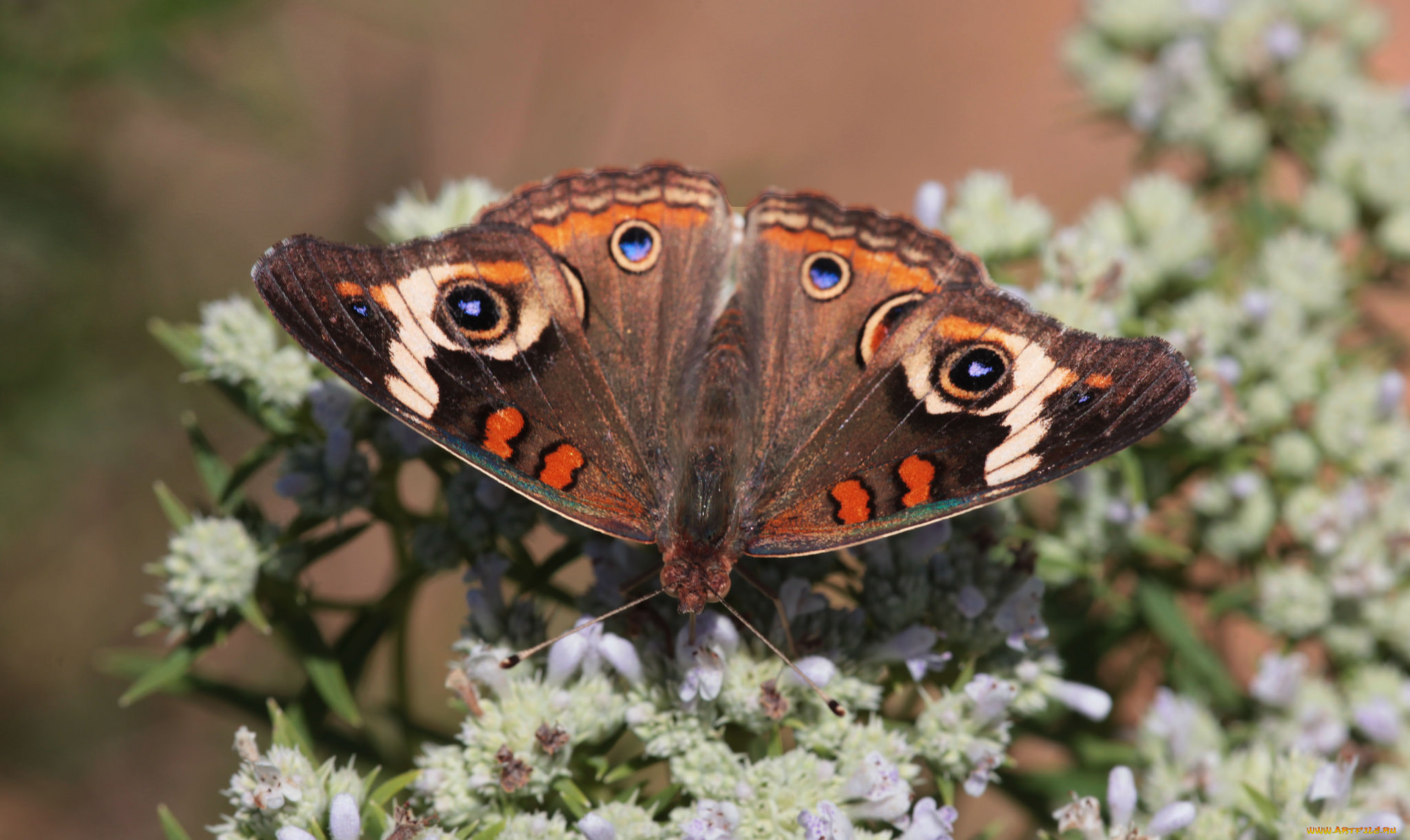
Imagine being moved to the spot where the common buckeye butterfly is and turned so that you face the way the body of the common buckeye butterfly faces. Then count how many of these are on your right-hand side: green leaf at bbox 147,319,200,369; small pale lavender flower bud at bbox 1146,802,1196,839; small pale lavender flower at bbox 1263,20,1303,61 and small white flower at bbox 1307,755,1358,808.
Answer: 1

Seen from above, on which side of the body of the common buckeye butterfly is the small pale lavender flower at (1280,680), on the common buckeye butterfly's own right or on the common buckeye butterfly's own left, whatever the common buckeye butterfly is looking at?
on the common buckeye butterfly's own left

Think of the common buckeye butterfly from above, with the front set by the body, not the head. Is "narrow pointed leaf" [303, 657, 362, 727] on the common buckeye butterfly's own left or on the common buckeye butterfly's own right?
on the common buckeye butterfly's own right

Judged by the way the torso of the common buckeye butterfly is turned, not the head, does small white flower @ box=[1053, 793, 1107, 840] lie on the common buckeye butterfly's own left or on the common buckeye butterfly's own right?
on the common buckeye butterfly's own left

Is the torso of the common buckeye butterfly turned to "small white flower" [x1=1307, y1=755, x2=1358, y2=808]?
no

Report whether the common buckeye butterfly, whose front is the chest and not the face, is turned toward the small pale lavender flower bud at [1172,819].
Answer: no

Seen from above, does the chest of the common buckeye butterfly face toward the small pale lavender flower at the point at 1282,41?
no

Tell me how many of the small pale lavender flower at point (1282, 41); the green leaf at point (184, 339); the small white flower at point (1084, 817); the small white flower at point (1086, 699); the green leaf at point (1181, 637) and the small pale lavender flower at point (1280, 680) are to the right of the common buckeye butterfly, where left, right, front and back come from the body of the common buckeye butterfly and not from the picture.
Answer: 1

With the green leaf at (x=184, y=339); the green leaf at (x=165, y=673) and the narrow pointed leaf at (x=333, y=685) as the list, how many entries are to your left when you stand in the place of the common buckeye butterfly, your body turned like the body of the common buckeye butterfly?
0

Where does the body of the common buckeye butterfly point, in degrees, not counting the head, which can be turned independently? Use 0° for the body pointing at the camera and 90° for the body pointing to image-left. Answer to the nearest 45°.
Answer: approximately 0°
